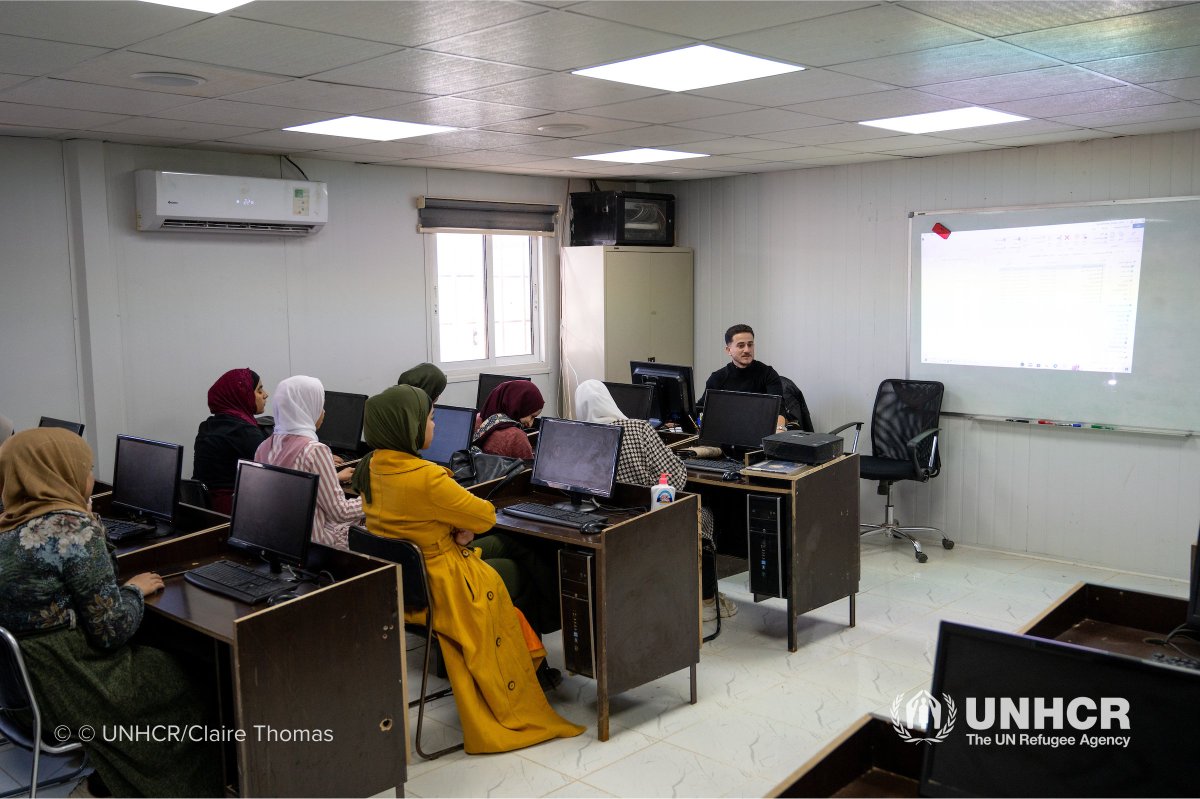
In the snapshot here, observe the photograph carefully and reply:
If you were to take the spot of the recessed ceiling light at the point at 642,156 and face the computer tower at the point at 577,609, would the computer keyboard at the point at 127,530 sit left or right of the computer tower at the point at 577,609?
right

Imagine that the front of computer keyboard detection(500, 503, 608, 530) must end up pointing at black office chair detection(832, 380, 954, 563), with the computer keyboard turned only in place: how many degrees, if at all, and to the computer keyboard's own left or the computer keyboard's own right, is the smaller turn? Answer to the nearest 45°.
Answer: approximately 180°

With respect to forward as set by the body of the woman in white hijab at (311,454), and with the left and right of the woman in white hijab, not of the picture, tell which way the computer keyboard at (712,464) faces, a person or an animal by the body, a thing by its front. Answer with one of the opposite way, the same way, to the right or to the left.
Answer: the opposite way

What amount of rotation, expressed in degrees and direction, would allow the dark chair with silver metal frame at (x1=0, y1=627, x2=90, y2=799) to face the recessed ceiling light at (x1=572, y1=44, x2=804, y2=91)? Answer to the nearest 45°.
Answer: approximately 45° to its right

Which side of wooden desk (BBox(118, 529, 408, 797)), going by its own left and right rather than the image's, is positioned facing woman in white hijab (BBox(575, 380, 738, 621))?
back

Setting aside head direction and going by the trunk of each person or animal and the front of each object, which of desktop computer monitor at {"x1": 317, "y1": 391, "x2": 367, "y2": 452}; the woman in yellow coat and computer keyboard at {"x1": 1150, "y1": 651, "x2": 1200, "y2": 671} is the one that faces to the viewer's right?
the woman in yellow coat

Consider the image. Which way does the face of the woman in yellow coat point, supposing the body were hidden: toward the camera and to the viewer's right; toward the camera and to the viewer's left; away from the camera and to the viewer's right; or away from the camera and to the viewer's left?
away from the camera and to the viewer's right

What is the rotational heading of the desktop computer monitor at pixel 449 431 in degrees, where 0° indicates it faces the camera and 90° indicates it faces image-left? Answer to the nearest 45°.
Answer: approximately 45°

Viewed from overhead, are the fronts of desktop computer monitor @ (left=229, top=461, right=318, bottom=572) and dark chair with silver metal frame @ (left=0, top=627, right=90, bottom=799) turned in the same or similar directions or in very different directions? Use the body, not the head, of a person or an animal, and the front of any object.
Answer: very different directions

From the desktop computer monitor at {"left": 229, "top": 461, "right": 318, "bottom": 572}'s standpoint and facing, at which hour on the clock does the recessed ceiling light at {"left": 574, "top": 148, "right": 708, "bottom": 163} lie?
The recessed ceiling light is roughly at 6 o'clock from the desktop computer monitor.

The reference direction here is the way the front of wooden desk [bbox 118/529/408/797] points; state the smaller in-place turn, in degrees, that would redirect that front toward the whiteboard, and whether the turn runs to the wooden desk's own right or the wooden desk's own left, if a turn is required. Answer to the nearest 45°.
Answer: approximately 135° to the wooden desk's own left

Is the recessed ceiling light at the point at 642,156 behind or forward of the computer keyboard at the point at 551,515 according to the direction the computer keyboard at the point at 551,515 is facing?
behind
